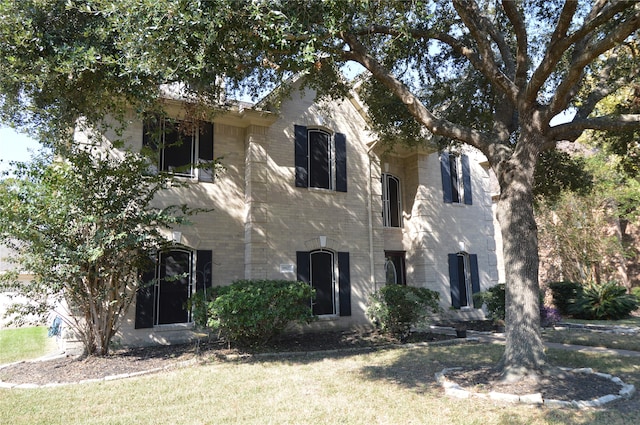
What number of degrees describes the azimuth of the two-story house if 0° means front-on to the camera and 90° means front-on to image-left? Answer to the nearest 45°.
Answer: approximately 315°

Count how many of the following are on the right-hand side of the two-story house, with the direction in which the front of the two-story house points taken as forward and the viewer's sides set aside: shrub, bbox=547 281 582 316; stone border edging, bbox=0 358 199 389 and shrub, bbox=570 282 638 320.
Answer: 1

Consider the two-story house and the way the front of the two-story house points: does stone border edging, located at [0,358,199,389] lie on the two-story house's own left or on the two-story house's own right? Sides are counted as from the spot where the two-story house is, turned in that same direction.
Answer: on the two-story house's own right

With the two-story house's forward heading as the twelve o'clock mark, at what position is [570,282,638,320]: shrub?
The shrub is roughly at 10 o'clock from the two-story house.
